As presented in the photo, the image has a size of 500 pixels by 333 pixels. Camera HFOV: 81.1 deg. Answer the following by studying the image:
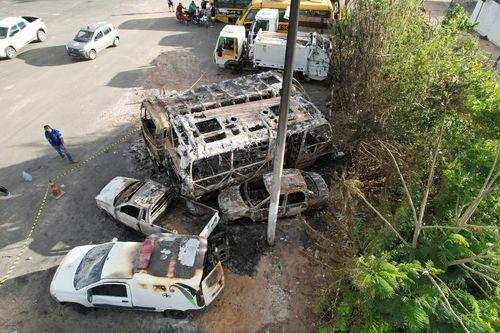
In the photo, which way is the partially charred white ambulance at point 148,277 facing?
to the viewer's left

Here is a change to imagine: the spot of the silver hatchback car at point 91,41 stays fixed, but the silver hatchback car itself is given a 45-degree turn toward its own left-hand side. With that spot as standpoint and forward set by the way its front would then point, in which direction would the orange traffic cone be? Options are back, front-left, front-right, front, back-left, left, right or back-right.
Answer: front

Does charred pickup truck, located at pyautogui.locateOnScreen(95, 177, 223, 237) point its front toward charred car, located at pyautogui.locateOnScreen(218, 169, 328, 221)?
no

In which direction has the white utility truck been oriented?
to the viewer's left

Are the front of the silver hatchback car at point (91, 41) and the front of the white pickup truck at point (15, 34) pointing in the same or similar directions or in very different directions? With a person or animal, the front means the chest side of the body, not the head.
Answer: same or similar directions

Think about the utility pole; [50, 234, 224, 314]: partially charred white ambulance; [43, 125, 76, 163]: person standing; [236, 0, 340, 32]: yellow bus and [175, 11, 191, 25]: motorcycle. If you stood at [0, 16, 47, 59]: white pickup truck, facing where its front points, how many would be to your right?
0

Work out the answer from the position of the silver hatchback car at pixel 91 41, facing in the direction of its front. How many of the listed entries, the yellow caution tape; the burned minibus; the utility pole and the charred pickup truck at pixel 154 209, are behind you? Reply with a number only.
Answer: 0

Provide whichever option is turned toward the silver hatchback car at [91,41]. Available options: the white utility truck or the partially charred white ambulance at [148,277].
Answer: the white utility truck

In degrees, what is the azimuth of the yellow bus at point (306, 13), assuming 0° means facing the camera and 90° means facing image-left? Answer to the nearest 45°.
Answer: approximately 90°

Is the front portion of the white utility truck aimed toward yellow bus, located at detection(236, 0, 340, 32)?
no

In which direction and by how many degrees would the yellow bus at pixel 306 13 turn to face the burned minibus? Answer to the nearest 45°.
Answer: approximately 90° to its left

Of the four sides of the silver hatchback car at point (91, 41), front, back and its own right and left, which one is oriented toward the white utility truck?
left

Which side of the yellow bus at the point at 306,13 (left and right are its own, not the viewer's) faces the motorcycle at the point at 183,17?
front

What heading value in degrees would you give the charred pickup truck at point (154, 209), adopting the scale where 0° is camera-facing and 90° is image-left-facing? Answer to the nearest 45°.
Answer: approximately 135°

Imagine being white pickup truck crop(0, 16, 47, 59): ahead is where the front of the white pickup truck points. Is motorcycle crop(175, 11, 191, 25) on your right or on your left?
on your left

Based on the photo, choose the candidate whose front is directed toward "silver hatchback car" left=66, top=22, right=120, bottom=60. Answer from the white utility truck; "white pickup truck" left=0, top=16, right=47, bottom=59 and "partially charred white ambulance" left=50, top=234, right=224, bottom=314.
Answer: the white utility truck

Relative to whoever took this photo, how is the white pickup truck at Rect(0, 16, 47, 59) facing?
facing the viewer and to the left of the viewer

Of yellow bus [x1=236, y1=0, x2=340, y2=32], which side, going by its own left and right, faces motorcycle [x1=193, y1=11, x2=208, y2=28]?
front

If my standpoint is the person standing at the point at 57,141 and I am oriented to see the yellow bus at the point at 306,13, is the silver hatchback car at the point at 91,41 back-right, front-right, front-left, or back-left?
front-left

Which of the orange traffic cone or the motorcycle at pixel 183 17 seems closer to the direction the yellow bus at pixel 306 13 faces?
the motorcycle
